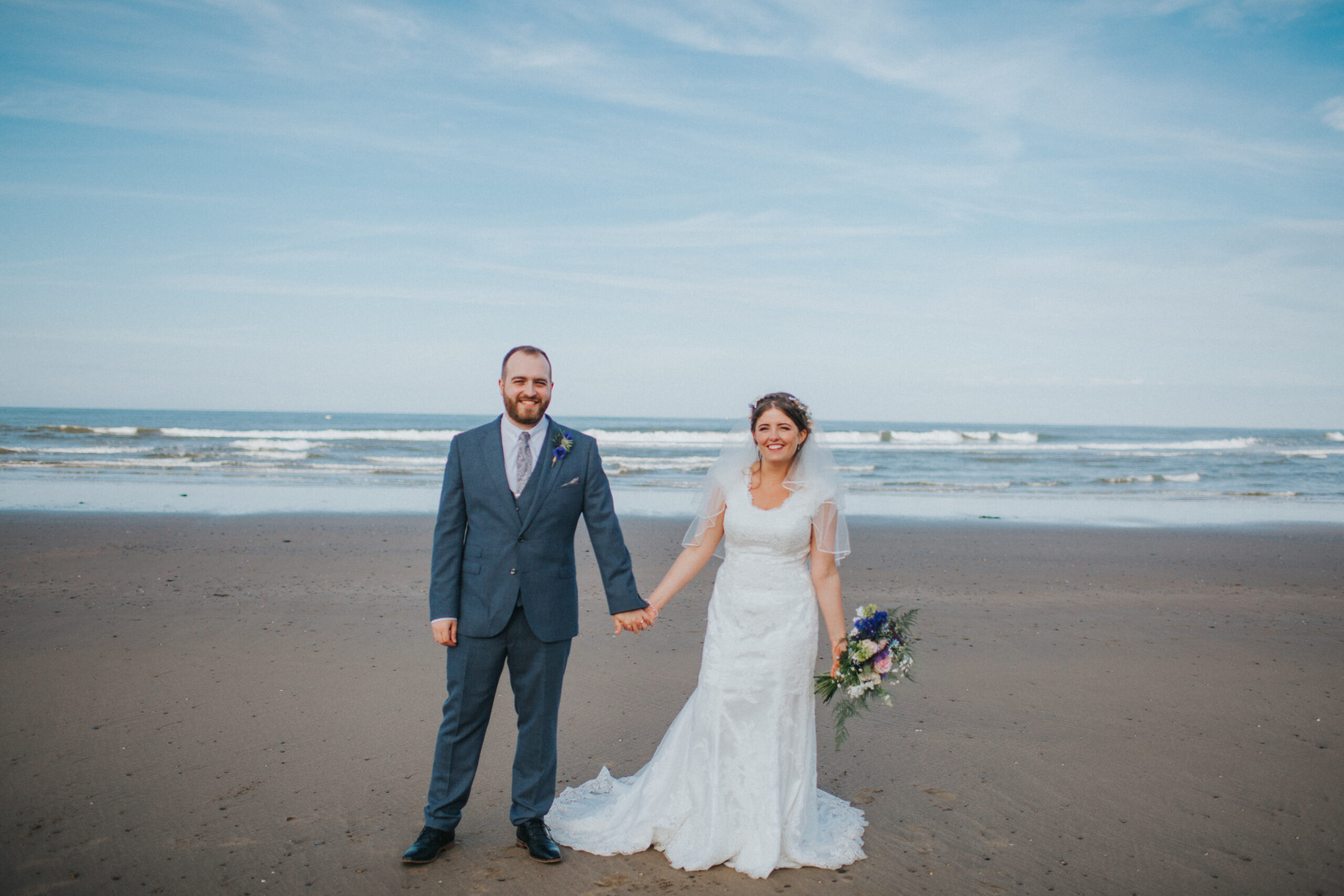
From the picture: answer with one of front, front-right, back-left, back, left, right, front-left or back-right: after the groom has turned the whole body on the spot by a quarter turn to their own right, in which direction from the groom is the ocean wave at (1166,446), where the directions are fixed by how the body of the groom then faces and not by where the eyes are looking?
back-right

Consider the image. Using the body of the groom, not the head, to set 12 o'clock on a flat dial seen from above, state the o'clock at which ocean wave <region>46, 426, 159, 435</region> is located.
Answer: The ocean wave is roughly at 5 o'clock from the groom.

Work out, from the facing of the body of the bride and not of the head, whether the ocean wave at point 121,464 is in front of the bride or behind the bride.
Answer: behind

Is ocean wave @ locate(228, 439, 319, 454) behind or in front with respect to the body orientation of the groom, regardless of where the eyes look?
behind

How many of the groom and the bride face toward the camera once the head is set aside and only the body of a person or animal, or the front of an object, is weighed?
2

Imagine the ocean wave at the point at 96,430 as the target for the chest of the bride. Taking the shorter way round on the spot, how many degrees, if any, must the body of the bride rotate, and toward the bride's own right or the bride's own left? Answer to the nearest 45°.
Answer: approximately 135° to the bride's own right

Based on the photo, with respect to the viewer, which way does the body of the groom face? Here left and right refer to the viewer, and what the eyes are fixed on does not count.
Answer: facing the viewer

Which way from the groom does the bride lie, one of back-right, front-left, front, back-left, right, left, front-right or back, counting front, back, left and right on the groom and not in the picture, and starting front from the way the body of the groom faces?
left
